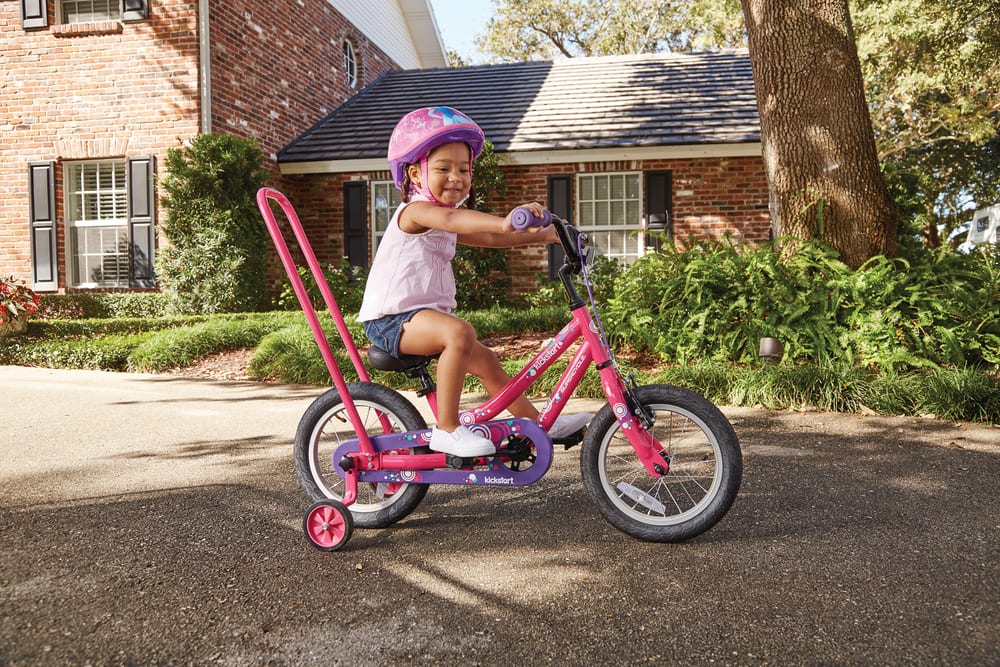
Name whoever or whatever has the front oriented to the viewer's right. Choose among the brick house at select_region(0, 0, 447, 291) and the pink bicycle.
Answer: the pink bicycle

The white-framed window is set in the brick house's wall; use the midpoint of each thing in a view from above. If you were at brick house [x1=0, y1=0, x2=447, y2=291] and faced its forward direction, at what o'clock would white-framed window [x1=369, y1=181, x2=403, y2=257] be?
The white-framed window is roughly at 9 o'clock from the brick house.

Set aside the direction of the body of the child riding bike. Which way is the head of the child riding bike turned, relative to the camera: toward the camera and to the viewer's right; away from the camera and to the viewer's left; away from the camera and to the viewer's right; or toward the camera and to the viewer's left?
toward the camera and to the viewer's right

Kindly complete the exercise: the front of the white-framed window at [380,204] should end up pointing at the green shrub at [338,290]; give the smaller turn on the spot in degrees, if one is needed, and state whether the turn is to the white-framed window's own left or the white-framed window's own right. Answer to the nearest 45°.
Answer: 0° — it already faces it

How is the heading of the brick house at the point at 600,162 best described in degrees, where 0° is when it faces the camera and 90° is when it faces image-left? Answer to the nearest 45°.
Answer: approximately 0°

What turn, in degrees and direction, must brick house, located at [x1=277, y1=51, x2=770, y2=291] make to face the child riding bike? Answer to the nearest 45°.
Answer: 0° — it already faces them
